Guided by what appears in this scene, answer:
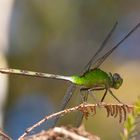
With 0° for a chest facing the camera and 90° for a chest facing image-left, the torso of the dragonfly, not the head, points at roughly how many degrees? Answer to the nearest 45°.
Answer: approximately 270°
